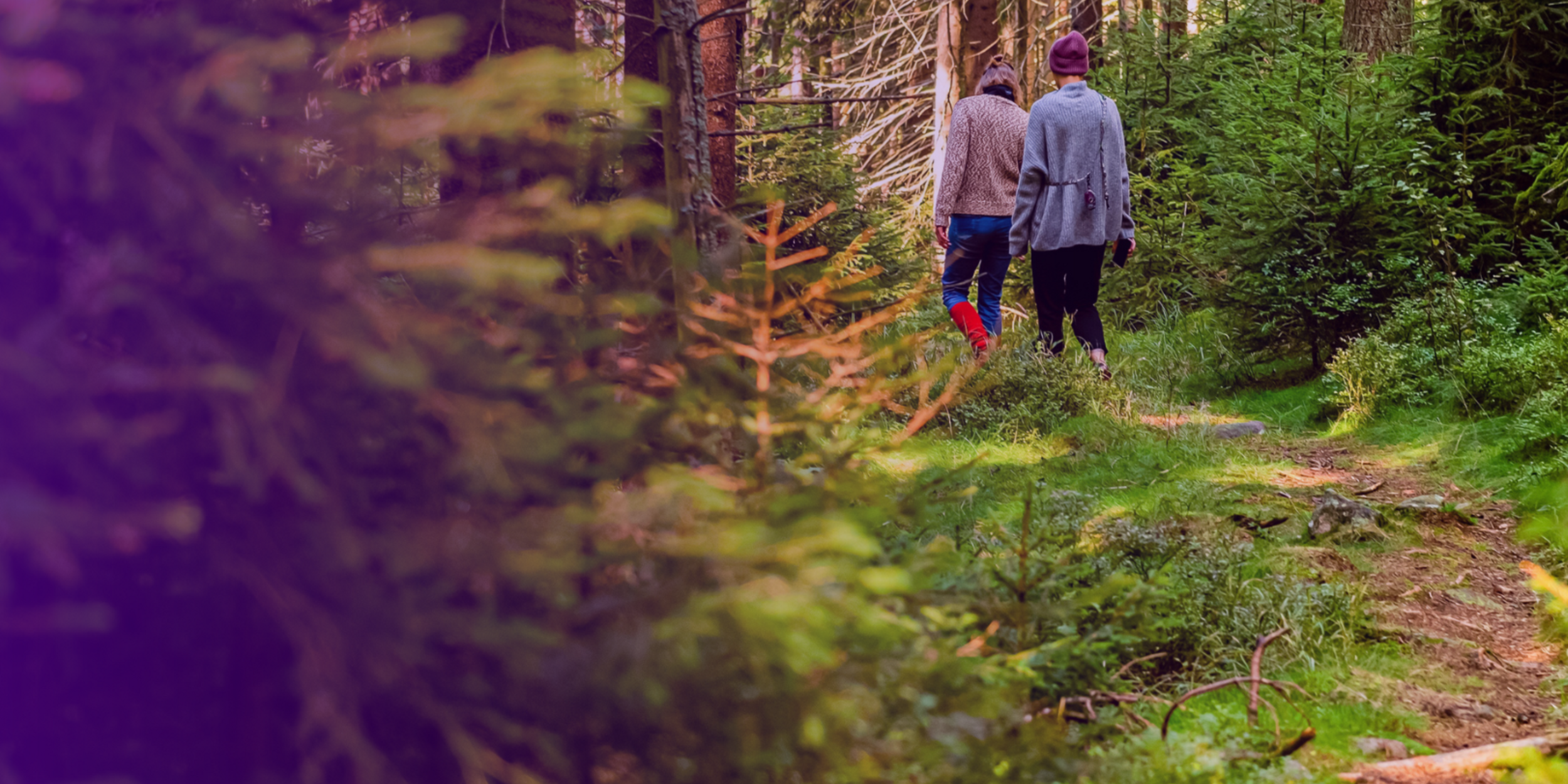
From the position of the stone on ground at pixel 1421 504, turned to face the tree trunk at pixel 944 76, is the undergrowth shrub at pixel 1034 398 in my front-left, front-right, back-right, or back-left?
front-left

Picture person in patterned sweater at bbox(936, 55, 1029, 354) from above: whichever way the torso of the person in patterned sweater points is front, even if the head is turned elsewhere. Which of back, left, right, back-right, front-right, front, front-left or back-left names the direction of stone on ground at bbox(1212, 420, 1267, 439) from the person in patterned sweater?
back-right

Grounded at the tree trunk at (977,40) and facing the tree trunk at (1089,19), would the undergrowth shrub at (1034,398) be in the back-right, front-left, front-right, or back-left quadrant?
back-right

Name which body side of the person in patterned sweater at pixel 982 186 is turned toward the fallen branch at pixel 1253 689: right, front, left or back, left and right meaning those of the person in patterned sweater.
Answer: back

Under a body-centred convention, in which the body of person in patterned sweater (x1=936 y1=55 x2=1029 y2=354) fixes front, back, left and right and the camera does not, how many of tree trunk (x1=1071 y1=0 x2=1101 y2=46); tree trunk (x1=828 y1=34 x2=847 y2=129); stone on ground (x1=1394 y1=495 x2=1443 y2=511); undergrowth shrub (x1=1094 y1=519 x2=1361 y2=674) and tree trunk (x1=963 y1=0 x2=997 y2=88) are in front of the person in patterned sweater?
3

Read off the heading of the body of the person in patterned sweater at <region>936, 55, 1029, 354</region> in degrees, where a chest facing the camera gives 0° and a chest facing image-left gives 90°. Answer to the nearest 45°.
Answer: approximately 180°

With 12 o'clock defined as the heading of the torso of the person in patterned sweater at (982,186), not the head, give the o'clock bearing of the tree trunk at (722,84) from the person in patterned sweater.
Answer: The tree trunk is roughly at 10 o'clock from the person in patterned sweater.

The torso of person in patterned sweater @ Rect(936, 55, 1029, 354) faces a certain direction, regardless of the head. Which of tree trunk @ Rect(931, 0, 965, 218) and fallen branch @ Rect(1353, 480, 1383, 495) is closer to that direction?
the tree trunk

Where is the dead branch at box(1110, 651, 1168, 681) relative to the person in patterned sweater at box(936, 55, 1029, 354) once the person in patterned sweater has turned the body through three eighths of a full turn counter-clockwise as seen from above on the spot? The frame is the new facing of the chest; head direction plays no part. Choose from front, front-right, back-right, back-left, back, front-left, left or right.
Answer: front-left

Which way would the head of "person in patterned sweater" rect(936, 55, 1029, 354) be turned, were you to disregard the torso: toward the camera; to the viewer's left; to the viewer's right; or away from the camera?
away from the camera

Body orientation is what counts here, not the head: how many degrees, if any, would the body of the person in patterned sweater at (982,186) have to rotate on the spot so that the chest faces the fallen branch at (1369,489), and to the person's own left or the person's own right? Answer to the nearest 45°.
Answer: approximately 135° to the person's own right

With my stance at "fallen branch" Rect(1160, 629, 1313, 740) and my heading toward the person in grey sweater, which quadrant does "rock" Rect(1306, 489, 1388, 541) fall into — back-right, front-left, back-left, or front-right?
front-right

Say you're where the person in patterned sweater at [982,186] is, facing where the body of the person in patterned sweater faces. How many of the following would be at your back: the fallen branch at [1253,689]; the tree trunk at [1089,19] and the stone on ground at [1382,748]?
2

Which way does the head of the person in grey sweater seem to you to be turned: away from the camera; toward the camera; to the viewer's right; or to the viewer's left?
away from the camera
